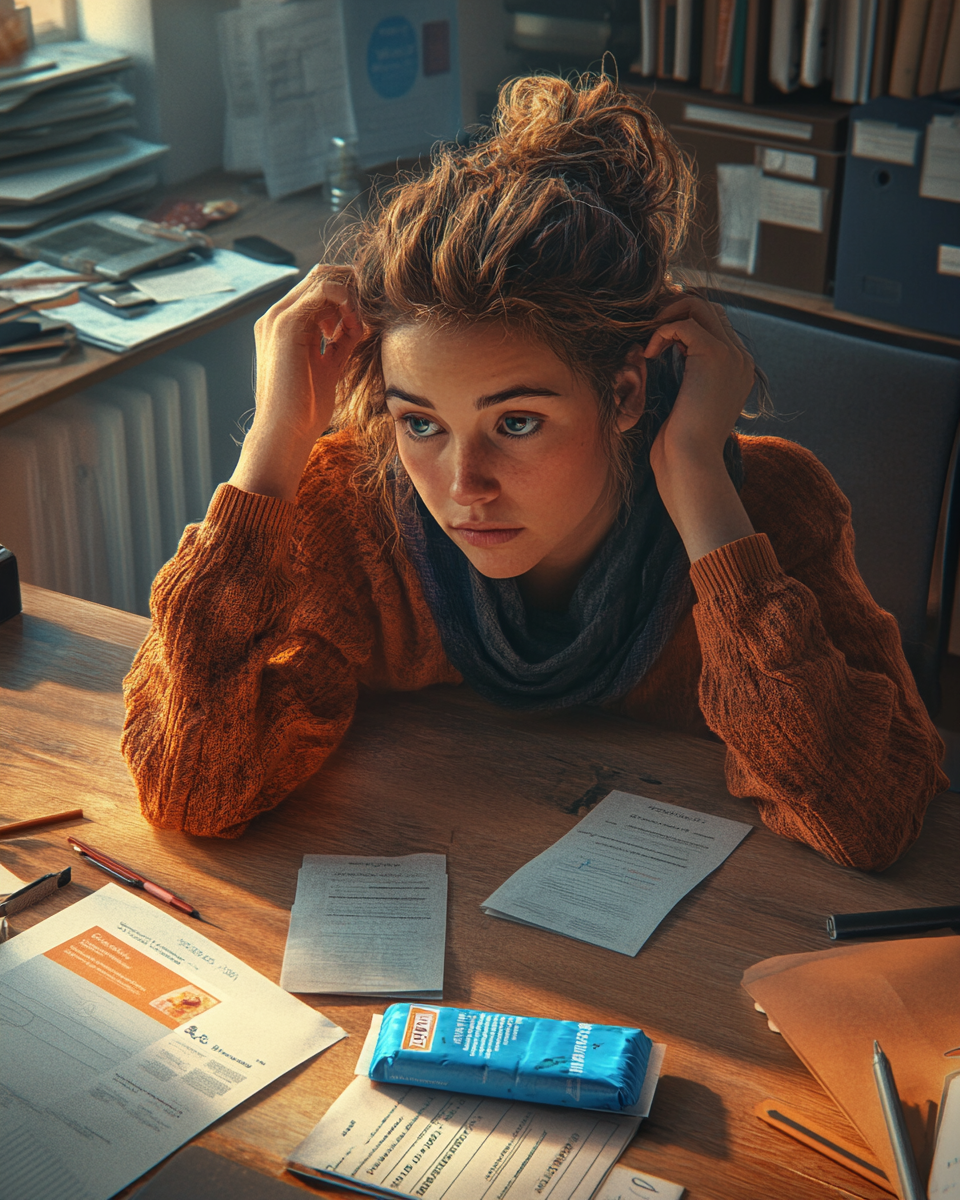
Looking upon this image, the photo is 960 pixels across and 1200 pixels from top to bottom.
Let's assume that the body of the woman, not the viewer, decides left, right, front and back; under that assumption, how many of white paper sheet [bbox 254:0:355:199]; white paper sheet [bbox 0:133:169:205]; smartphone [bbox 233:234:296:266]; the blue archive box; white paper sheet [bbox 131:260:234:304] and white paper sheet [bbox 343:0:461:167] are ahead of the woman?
0

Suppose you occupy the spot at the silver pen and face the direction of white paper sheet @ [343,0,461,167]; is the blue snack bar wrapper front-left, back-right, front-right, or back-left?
front-left

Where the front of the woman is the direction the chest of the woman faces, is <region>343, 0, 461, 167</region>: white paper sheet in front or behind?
behind

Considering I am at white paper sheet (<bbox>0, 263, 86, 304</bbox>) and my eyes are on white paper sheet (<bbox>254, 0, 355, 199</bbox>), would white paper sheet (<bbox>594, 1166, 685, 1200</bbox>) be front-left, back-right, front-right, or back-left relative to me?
back-right

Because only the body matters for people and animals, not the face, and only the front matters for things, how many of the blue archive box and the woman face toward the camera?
2

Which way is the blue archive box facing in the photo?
toward the camera

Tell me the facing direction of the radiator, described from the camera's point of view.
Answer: facing the viewer and to the right of the viewer

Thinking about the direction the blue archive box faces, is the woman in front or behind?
in front

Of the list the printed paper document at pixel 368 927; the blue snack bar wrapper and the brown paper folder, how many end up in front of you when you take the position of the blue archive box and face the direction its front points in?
3

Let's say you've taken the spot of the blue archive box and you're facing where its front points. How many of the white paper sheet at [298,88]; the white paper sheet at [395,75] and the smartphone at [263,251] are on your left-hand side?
0

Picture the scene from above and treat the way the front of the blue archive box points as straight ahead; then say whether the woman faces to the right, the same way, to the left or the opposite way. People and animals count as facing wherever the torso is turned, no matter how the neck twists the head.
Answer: the same way

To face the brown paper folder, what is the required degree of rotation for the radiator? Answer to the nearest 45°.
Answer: approximately 45° to its right

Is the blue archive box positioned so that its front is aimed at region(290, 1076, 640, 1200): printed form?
yes

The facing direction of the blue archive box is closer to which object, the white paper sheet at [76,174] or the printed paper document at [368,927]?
the printed paper document

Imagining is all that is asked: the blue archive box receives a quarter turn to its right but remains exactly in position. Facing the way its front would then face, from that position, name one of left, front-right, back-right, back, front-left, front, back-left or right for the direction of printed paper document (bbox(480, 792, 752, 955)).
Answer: left

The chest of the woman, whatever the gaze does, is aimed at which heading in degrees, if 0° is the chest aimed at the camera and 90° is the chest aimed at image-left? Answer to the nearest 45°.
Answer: approximately 0°
